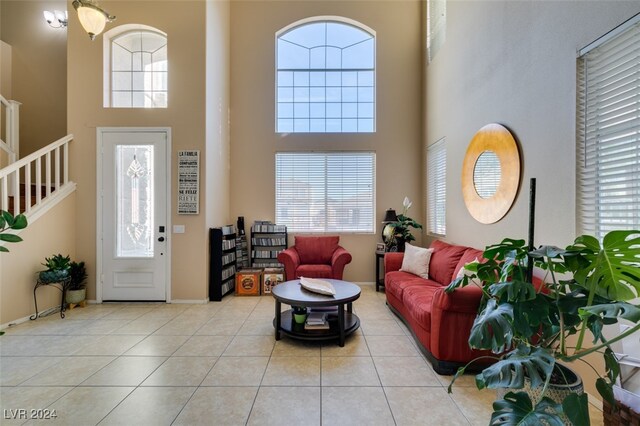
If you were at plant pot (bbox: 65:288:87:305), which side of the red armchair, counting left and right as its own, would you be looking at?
right

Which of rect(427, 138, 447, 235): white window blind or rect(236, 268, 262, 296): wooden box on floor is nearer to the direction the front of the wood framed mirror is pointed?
the wooden box on floor

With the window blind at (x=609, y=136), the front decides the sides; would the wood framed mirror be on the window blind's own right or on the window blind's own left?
on the window blind's own right

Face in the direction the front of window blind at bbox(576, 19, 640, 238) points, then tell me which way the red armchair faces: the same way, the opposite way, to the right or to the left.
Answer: to the left

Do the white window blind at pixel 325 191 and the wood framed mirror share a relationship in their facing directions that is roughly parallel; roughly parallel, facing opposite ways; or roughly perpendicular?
roughly perpendicular

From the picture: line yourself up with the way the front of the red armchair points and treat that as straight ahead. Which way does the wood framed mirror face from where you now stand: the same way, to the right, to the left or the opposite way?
to the right

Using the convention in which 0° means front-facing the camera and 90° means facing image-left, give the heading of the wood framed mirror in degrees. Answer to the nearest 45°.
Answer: approximately 45°

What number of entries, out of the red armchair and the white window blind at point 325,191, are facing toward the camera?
2

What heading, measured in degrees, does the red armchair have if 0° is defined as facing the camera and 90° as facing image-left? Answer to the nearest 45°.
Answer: approximately 0°
